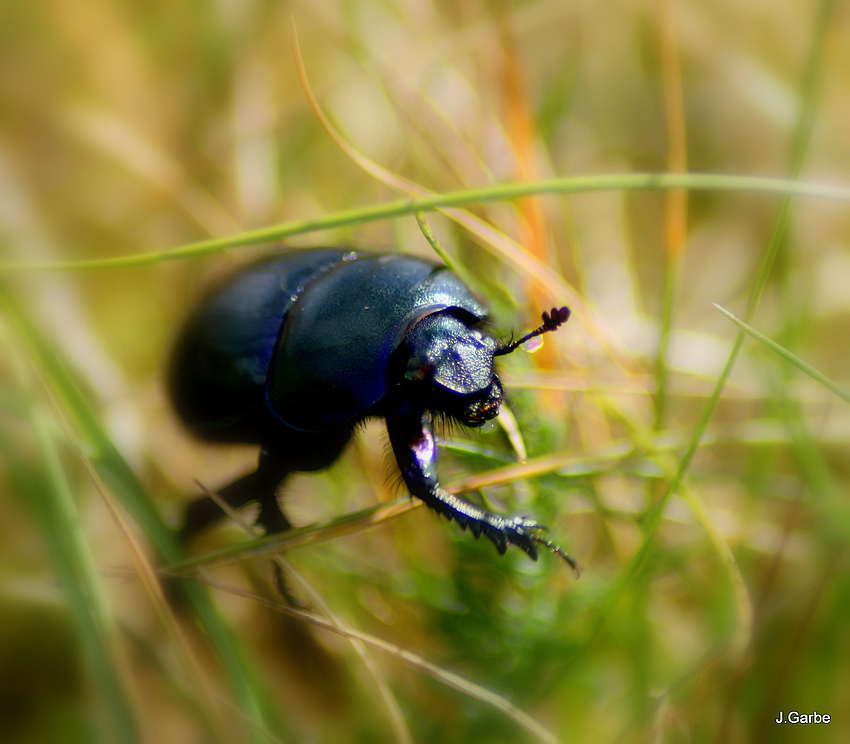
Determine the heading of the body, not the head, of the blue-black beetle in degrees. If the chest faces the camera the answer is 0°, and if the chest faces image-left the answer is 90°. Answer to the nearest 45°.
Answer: approximately 315°
